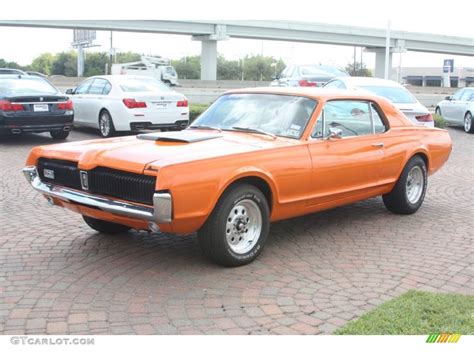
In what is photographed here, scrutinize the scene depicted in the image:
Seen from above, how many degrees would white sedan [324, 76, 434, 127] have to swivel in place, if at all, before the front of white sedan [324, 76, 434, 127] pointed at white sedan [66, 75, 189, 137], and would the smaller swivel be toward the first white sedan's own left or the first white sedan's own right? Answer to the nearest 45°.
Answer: approximately 45° to the first white sedan's own left

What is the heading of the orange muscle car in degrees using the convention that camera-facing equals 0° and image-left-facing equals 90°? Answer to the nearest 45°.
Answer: approximately 45°

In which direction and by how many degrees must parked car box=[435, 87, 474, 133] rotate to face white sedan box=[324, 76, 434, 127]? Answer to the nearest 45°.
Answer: approximately 135° to its left

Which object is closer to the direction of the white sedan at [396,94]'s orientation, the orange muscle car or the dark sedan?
the dark sedan

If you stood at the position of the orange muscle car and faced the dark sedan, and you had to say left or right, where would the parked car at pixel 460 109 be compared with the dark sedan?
right

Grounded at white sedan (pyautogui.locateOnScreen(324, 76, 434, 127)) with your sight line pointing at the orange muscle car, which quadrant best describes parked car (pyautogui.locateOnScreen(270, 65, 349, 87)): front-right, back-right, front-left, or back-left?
back-right

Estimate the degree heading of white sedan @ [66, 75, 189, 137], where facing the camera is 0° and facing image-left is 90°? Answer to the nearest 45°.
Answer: approximately 135°

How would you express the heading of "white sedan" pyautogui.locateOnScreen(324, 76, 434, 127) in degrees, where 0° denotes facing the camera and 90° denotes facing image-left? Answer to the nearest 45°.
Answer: approximately 135°

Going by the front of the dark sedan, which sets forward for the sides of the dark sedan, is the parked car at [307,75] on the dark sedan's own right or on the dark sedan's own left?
on the dark sedan's own right

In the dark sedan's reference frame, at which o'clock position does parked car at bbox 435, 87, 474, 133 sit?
The parked car is roughly at 4 o'clock from the dark sedan.

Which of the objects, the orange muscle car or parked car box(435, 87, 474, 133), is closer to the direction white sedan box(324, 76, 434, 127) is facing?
the parked car

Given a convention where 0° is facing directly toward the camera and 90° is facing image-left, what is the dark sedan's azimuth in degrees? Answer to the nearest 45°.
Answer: approximately 135°
